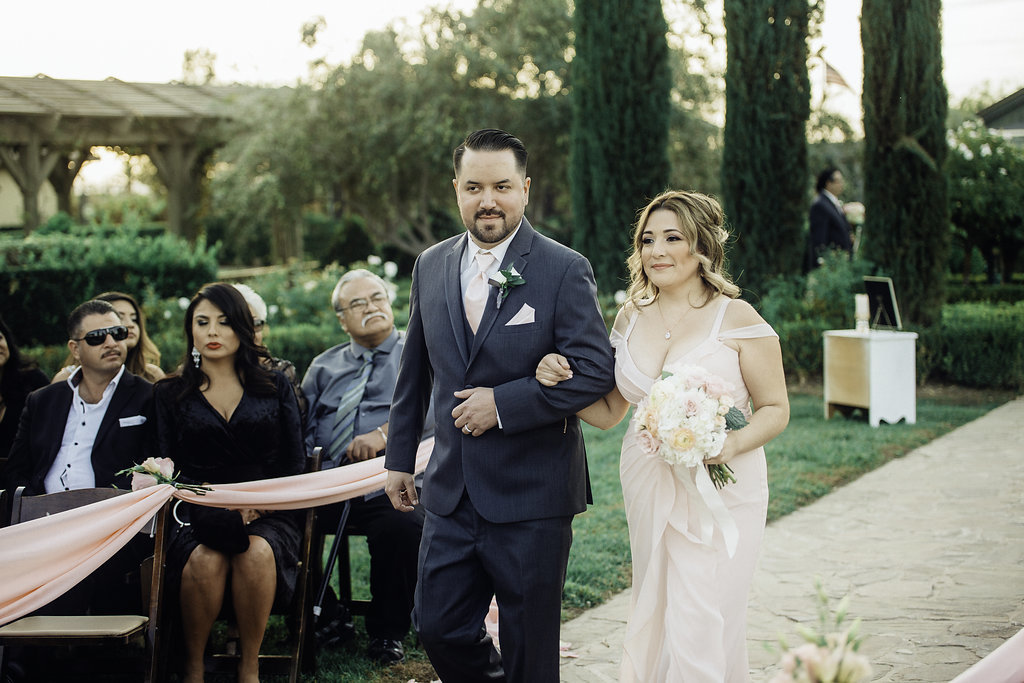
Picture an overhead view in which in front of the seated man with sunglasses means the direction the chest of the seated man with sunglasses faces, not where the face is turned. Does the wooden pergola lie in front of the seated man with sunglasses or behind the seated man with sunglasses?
behind

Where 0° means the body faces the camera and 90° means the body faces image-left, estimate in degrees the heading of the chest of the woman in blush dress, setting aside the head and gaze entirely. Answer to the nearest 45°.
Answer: approximately 45°

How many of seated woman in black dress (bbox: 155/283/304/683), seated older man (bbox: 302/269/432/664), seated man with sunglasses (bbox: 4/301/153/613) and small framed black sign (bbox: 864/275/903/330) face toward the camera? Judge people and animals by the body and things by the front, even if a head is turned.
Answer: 3

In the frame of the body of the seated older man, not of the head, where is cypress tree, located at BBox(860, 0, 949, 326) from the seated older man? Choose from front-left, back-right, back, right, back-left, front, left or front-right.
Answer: back-left

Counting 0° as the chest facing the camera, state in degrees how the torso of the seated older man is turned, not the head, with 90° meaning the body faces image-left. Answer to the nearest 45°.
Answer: approximately 0°

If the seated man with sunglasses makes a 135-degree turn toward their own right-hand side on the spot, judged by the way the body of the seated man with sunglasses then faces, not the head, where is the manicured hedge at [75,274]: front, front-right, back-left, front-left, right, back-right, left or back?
front-right

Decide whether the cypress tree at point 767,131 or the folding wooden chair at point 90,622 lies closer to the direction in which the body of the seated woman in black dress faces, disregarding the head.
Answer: the folding wooden chair

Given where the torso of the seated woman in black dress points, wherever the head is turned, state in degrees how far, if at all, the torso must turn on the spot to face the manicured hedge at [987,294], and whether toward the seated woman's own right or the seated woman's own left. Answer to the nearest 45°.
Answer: approximately 135° to the seated woman's own left
